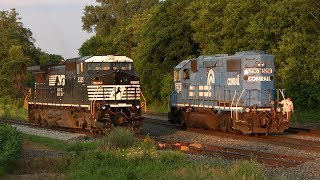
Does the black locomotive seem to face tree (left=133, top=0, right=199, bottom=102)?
no

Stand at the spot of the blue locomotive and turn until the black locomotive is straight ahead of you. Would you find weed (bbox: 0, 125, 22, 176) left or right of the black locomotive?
left

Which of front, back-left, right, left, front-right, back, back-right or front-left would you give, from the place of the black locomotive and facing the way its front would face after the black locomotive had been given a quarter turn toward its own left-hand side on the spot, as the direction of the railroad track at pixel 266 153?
right

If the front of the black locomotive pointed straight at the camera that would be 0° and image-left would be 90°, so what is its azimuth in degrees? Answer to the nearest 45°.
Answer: approximately 315°

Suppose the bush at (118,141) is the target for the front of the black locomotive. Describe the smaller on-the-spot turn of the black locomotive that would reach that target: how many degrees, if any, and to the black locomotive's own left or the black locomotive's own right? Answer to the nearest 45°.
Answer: approximately 45° to the black locomotive's own right

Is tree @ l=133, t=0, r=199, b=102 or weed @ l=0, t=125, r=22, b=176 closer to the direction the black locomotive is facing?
the weed
